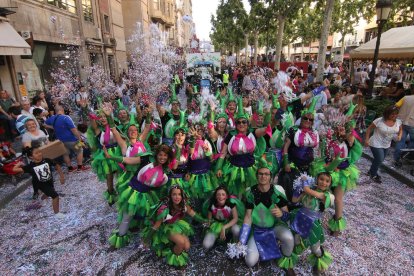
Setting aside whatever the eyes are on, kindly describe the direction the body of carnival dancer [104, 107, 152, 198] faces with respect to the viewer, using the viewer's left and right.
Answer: facing the viewer

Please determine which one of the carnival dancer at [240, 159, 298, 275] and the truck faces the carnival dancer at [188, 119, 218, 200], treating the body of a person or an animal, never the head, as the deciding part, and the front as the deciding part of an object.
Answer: the truck

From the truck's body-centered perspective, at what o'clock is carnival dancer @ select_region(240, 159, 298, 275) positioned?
The carnival dancer is roughly at 12 o'clock from the truck.

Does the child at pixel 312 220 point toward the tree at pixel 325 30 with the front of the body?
no

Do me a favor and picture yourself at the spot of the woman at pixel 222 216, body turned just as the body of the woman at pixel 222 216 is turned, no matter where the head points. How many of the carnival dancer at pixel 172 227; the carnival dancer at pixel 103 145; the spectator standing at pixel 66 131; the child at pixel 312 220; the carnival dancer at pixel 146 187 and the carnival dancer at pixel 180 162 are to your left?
1

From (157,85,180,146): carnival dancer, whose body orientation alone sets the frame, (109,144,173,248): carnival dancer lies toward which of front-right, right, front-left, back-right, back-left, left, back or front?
front

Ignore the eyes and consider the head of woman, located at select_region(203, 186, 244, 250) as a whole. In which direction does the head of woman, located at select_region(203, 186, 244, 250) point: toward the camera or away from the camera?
toward the camera

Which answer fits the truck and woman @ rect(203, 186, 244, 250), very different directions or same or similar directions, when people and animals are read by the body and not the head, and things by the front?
same or similar directions

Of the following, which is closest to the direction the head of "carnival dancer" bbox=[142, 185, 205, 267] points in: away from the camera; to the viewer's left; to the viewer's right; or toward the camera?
toward the camera

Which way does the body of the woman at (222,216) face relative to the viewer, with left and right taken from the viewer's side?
facing the viewer

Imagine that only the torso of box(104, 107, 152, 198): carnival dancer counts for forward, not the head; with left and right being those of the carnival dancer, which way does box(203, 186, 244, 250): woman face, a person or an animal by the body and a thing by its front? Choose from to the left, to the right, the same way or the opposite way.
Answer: the same way

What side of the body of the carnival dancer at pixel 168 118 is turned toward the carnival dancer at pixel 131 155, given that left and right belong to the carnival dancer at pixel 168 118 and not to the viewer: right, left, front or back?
front

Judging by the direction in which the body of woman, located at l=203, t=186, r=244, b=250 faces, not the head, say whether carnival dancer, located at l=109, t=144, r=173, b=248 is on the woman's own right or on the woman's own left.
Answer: on the woman's own right

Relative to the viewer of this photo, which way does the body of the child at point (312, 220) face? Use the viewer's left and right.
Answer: facing the viewer and to the left of the viewer

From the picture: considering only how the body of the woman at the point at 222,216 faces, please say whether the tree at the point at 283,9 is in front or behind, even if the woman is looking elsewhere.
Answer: behind

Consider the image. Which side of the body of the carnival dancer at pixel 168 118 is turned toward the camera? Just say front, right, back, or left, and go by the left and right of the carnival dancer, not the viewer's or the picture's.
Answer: front

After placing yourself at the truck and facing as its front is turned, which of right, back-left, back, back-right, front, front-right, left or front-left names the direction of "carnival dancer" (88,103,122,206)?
front

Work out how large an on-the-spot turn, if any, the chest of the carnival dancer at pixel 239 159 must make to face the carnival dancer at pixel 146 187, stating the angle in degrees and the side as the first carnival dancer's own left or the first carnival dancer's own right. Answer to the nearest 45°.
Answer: approximately 45° to the first carnival dancer's own right
